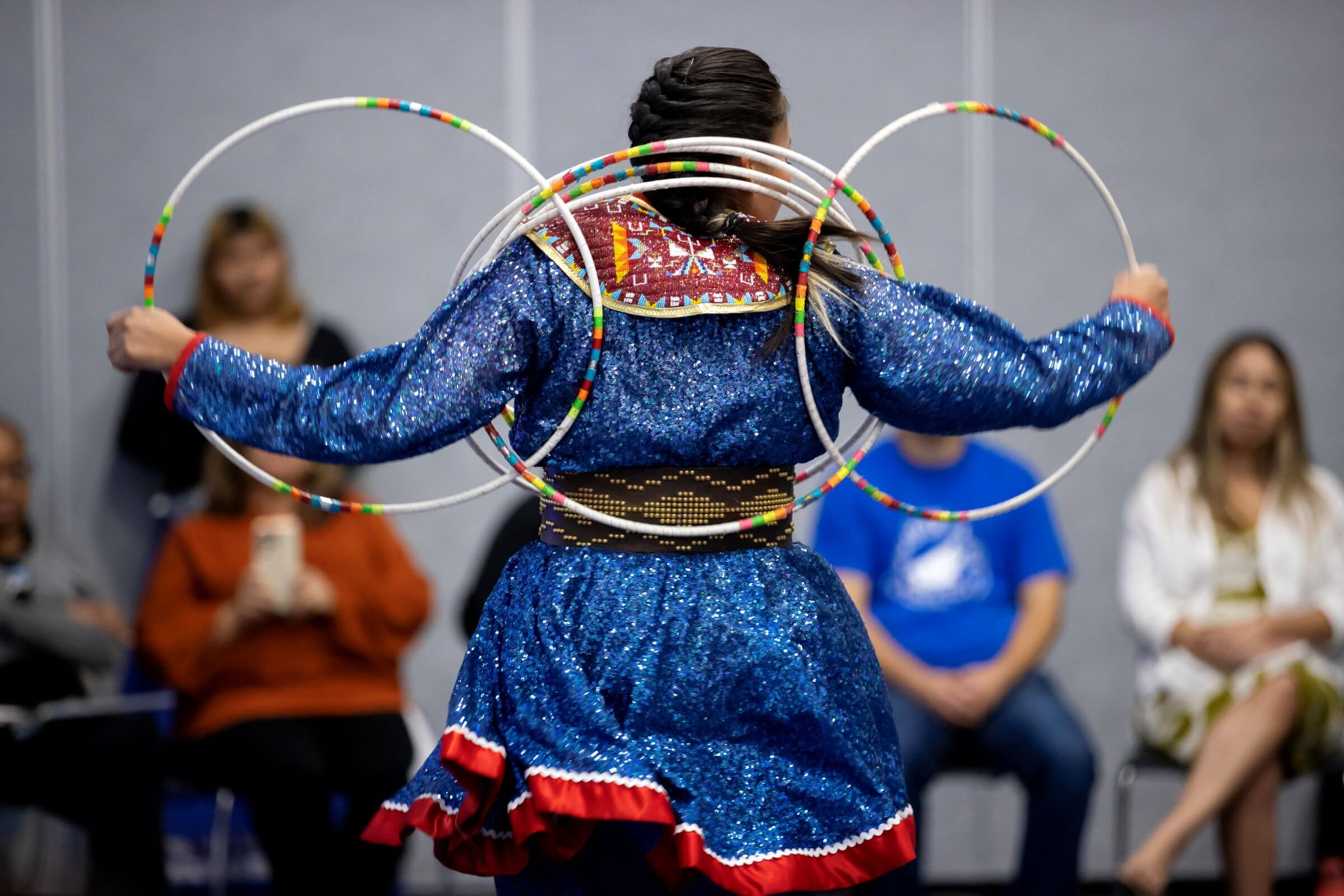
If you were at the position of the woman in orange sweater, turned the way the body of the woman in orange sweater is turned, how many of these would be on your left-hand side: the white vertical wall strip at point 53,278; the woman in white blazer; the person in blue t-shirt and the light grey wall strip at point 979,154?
3

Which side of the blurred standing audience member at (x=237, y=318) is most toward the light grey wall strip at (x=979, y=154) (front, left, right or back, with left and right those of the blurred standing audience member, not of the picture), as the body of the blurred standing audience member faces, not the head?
left

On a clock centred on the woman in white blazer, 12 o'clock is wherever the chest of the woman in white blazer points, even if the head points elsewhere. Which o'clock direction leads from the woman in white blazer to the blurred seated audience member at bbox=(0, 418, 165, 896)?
The blurred seated audience member is roughly at 2 o'clock from the woman in white blazer.

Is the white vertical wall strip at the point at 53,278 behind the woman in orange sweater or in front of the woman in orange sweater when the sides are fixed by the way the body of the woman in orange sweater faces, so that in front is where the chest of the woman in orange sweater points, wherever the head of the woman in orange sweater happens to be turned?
behind

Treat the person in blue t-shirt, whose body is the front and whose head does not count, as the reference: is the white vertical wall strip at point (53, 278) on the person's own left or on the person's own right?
on the person's own right

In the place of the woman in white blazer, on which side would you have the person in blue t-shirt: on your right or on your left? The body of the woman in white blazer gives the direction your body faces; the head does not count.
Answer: on your right

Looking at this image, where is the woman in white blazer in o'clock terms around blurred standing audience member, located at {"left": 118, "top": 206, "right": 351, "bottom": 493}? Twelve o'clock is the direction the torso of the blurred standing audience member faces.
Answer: The woman in white blazer is roughly at 10 o'clock from the blurred standing audience member.
